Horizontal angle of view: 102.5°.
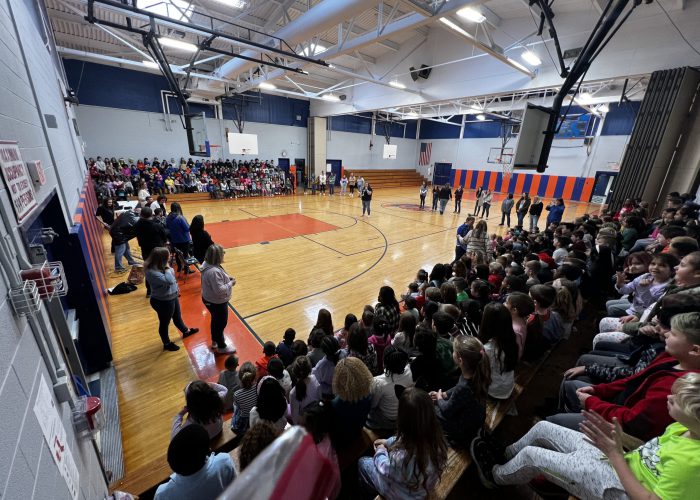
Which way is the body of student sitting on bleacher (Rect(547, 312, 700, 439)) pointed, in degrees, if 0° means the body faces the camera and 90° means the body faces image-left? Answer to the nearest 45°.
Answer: approximately 90°

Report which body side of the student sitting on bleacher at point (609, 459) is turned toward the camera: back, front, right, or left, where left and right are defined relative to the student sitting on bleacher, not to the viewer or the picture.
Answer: left

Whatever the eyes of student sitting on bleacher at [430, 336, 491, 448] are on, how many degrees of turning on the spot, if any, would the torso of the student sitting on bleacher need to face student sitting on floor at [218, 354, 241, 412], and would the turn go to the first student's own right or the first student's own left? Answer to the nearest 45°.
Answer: approximately 45° to the first student's own left

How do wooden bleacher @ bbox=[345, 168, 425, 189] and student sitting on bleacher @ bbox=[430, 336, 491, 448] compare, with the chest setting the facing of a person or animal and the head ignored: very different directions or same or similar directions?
very different directions

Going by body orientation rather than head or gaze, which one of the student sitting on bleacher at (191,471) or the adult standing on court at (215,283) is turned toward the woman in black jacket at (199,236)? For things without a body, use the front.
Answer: the student sitting on bleacher

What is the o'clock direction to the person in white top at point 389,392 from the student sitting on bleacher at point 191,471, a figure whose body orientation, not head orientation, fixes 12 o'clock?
The person in white top is roughly at 3 o'clock from the student sitting on bleacher.

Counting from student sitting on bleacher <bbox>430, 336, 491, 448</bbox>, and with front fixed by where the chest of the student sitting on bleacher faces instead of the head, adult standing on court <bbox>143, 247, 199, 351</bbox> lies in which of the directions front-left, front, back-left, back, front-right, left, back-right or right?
front-left

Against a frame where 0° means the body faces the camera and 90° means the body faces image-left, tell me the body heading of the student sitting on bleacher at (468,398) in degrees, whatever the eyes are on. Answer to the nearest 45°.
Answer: approximately 135°

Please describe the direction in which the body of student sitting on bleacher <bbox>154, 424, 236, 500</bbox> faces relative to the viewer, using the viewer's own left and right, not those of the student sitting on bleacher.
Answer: facing away from the viewer

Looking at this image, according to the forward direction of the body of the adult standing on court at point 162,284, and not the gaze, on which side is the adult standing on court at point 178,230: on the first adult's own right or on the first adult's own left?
on the first adult's own left

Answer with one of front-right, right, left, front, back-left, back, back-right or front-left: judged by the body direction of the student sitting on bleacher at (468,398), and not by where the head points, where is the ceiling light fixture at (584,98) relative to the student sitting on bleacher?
front-right
